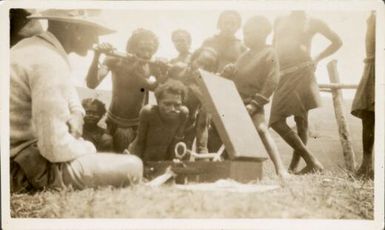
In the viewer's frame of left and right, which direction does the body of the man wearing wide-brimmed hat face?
facing to the right of the viewer

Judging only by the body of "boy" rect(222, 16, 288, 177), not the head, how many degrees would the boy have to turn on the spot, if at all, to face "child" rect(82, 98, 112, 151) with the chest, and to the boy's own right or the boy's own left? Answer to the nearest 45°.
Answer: approximately 45° to the boy's own right

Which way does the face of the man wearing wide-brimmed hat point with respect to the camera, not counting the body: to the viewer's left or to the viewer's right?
to the viewer's right

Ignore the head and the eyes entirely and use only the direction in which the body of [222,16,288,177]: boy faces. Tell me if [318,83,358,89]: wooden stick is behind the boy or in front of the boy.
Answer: behind

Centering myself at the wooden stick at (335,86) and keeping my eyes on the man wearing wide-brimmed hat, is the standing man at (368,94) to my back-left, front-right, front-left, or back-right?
back-left

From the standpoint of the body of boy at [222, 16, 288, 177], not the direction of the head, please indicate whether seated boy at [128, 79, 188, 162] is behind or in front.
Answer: in front

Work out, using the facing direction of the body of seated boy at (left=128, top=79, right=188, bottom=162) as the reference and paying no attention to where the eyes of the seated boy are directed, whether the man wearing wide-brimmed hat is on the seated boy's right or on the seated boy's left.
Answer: on the seated boy's right

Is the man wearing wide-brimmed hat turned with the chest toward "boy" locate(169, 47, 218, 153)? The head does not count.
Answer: yes

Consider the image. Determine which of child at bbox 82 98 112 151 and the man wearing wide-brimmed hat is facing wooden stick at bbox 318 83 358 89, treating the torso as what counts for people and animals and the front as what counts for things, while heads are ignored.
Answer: the man wearing wide-brimmed hat

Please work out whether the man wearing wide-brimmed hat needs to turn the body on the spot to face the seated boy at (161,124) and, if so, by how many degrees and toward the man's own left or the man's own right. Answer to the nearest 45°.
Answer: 0° — they already face them

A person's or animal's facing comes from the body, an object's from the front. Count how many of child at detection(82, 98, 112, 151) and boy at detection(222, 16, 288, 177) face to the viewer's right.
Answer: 0
